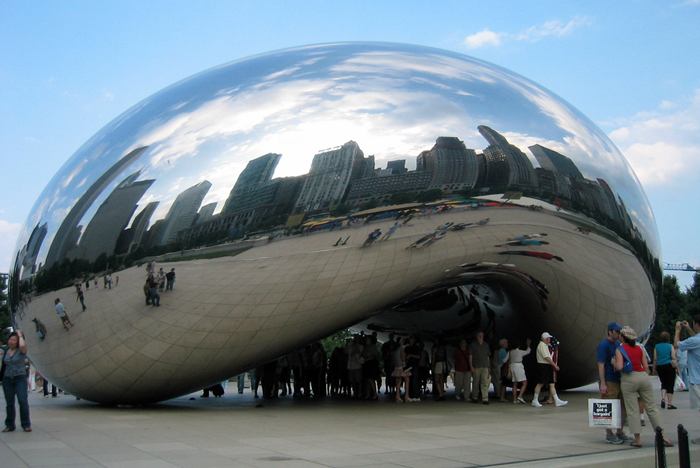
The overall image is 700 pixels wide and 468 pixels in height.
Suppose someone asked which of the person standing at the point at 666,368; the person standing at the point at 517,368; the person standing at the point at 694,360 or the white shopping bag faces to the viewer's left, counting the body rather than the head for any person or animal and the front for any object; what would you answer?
the person standing at the point at 694,360

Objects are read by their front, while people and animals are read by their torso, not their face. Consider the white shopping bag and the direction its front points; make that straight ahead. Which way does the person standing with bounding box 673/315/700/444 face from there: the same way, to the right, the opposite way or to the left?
to the right

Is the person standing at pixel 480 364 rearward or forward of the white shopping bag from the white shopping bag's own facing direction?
rearward

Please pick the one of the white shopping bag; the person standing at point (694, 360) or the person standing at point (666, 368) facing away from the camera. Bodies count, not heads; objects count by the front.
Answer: the person standing at point (666, 368)

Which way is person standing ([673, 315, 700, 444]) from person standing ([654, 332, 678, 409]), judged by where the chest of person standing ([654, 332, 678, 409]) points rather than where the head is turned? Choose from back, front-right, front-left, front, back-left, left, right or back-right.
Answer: back

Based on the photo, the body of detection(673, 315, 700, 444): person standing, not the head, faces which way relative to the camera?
to the viewer's left

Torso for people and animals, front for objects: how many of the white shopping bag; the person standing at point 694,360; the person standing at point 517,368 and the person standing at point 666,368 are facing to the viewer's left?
1

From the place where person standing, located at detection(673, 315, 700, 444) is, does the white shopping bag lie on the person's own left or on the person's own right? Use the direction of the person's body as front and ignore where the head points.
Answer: on the person's own left

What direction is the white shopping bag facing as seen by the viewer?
toward the camera

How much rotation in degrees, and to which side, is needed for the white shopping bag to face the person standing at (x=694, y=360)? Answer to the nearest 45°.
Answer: approximately 135° to its left
